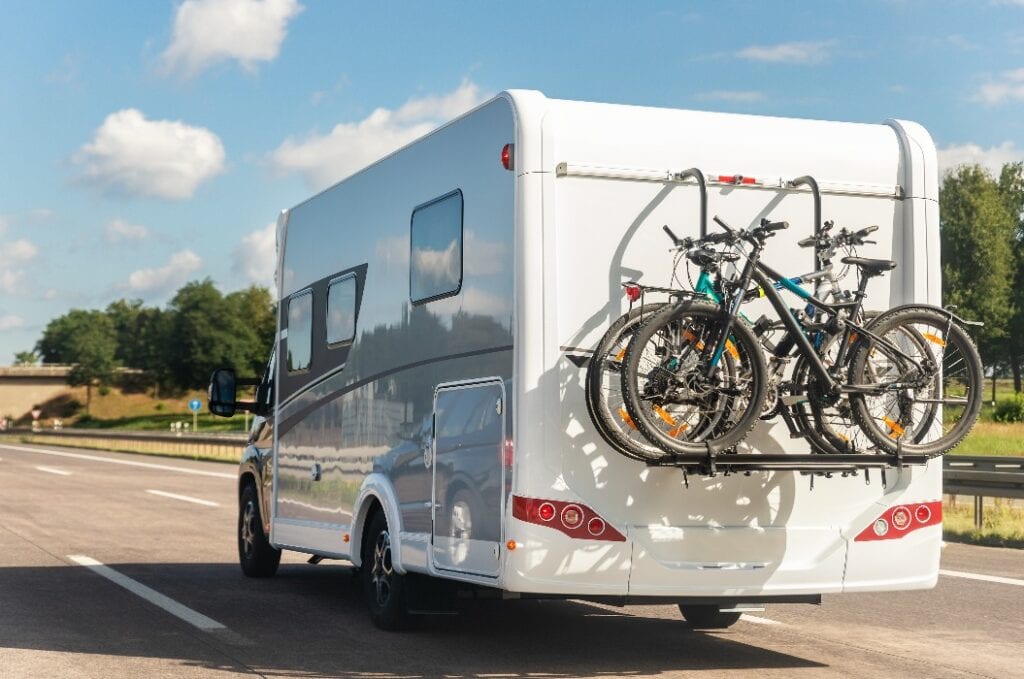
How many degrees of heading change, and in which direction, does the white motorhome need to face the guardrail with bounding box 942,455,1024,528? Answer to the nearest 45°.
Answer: approximately 90° to its right

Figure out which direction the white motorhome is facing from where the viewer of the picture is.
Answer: facing away from the viewer and to the left of the viewer

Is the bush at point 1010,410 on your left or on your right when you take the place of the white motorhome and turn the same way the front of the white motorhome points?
on your right
